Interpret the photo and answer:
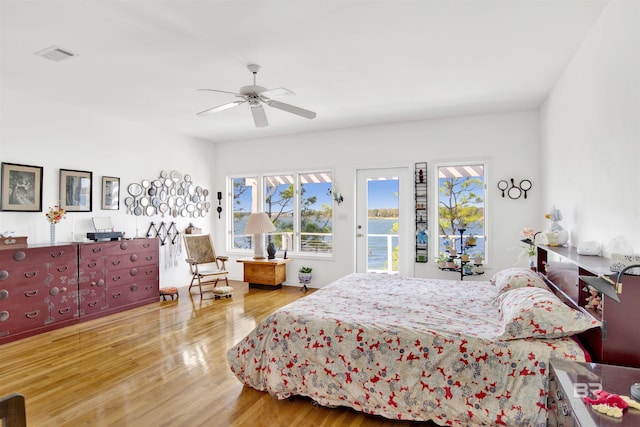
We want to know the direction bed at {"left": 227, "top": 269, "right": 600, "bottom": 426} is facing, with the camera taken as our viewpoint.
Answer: facing to the left of the viewer

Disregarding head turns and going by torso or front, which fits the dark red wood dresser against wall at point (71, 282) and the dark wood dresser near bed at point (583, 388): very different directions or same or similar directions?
very different directions

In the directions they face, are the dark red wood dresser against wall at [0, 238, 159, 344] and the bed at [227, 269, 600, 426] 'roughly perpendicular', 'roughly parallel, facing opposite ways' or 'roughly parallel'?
roughly parallel, facing opposite ways

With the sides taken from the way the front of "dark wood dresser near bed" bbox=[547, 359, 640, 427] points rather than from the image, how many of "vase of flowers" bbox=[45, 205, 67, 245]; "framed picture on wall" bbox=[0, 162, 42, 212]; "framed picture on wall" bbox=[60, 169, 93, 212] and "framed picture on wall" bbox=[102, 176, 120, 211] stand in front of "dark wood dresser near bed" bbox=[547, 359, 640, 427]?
4

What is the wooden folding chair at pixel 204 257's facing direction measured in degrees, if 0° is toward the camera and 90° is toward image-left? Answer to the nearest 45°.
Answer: approximately 315°

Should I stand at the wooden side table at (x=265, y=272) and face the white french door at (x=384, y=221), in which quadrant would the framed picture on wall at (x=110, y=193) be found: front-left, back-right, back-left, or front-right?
back-right

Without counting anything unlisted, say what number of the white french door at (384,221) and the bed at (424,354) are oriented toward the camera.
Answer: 1

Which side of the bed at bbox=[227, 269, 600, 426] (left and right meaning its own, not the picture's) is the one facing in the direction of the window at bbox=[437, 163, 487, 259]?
right

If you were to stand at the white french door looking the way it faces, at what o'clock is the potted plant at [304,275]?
The potted plant is roughly at 3 o'clock from the white french door.

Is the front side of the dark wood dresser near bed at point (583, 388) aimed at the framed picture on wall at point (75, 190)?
yes

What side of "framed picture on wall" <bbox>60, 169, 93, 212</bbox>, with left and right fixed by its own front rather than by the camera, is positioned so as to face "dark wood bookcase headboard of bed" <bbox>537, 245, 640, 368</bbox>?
front

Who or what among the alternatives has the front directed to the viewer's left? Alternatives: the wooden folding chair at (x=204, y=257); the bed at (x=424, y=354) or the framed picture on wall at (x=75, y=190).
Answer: the bed

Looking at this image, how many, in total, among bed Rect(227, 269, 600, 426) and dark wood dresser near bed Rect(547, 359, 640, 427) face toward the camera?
0

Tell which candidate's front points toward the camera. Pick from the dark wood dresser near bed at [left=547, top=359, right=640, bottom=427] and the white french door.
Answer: the white french door

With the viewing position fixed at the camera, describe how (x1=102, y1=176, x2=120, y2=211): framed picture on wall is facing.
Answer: facing the viewer and to the right of the viewer

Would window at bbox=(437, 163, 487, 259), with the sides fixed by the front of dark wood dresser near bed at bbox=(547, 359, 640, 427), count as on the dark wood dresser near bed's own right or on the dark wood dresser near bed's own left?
on the dark wood dresser near bed's own right

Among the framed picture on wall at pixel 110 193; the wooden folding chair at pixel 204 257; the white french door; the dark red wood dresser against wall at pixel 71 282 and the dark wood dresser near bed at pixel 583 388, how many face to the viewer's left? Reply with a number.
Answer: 1

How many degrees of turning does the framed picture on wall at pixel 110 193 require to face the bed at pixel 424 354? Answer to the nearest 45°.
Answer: approximately 45° to its right
